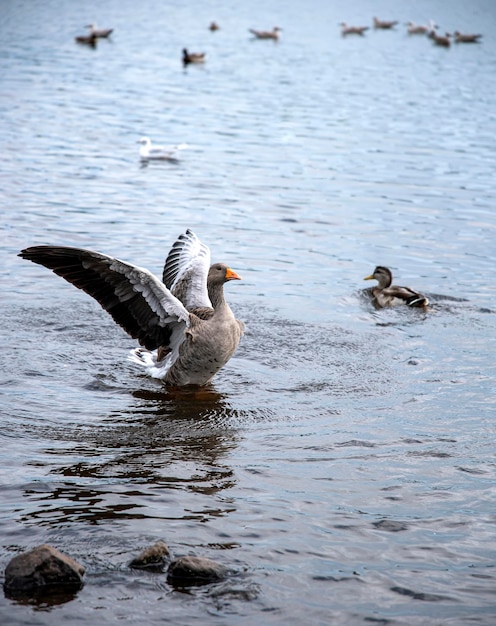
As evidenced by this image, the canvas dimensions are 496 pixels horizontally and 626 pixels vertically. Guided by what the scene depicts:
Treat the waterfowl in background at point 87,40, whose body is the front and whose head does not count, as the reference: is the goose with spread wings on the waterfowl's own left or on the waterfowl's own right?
on the waterfowl's own right

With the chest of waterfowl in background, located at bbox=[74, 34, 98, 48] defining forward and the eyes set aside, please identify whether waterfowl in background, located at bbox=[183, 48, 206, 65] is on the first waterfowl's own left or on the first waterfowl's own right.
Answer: on the first waterfowl's own right

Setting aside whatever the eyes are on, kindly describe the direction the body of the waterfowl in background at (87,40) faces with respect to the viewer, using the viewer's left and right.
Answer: facing to the right of the viewer

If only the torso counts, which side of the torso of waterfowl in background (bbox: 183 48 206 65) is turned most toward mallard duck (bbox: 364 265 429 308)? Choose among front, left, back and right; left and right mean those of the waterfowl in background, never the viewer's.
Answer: left

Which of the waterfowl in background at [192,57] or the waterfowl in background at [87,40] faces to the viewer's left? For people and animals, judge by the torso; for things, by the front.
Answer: the waterfowl in background at [192,57]

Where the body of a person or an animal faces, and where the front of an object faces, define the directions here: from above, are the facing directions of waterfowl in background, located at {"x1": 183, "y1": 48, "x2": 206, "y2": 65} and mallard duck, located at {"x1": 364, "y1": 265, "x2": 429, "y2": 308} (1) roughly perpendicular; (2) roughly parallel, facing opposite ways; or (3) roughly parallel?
roughly parallel

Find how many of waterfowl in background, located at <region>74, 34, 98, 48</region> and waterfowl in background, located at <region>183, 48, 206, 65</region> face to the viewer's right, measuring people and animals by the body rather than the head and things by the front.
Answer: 1

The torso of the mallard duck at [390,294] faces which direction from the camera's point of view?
to the viewer's left

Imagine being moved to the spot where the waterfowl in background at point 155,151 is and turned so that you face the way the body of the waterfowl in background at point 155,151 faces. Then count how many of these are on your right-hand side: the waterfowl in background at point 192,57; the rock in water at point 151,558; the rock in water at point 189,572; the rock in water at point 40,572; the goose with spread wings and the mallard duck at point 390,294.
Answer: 1

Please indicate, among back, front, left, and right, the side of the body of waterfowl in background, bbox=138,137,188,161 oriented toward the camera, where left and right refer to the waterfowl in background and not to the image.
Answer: left

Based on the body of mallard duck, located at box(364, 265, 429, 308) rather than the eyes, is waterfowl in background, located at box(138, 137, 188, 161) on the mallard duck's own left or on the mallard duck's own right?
on the mallard duck's own right

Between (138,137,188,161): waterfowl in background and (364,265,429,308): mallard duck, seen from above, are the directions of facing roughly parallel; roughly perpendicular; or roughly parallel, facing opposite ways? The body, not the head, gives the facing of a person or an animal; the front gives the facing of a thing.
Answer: roughly parallel

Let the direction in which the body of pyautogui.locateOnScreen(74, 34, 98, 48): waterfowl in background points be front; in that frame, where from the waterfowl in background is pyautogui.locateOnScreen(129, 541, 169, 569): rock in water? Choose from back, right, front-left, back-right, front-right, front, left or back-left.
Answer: right

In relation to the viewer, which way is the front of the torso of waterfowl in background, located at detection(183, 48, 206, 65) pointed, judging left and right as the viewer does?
facing to the left of the viewer

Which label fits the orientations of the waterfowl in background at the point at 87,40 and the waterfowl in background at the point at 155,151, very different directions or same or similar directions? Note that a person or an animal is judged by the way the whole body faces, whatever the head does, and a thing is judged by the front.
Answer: very different directions

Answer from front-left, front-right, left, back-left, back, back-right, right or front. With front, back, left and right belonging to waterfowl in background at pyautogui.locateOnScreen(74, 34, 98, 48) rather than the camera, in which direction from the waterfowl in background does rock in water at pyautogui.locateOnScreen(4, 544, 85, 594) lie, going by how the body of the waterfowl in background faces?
right
